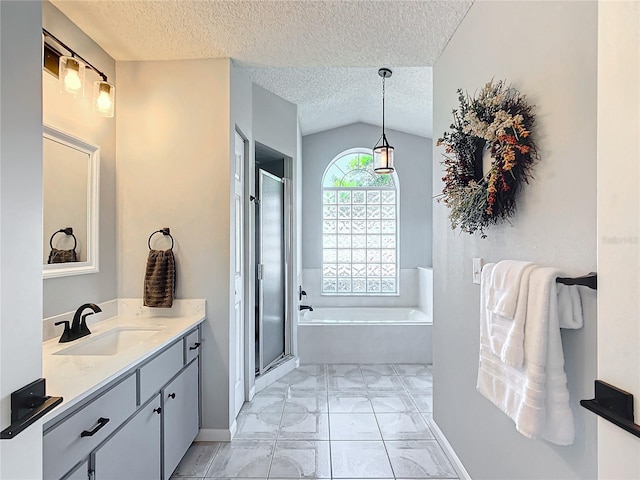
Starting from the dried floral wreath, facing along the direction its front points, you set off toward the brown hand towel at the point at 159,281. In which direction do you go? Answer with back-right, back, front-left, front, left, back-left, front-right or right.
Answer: front-right

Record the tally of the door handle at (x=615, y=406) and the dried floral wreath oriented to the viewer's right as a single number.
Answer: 0

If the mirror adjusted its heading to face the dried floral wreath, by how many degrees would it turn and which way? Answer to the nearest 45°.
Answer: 0° — it already faces it

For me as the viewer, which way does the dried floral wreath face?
facing the viewer and to the left of the viewer

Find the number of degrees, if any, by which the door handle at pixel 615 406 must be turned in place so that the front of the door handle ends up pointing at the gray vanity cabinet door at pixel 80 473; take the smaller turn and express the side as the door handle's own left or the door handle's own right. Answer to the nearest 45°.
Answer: approximately 45° to the door handle's own right

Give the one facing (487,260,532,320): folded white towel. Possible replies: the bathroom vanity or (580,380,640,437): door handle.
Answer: the bathroom vanity

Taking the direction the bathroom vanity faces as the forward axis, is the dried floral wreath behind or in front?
in front

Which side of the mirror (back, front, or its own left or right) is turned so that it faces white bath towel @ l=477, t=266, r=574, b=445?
front

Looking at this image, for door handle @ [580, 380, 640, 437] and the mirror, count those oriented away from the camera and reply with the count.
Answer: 0

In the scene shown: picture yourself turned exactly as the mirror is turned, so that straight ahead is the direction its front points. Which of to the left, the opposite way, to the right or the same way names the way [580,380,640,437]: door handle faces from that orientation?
the opposite way

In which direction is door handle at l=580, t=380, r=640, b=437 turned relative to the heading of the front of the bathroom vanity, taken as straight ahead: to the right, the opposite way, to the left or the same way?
the opposite way

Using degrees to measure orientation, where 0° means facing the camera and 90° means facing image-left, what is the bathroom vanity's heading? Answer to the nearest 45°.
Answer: approximately 315°

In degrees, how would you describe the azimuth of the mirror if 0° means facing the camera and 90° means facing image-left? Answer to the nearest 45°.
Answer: approximately 315°

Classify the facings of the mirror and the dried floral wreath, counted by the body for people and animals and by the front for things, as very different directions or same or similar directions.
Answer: very different directions
